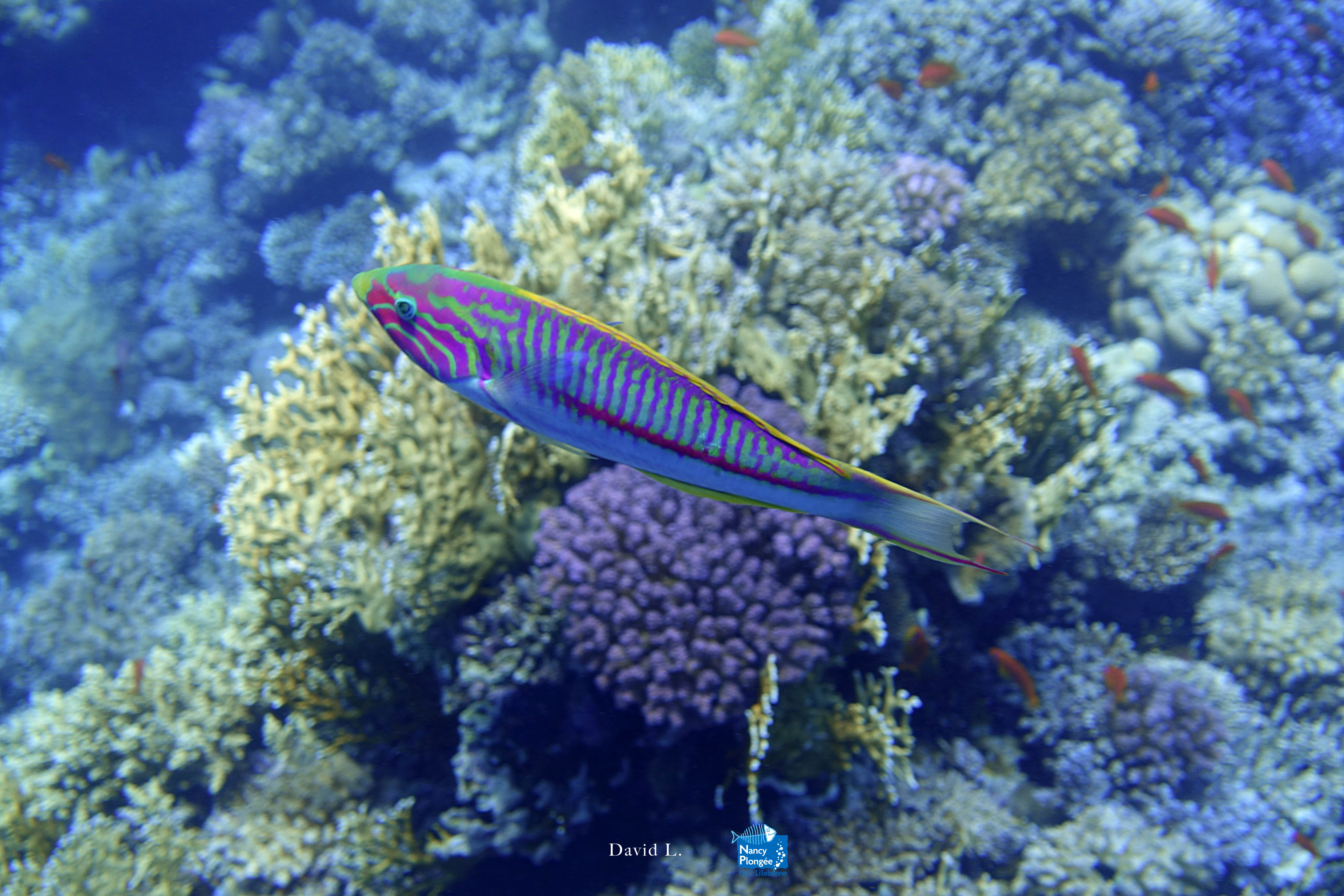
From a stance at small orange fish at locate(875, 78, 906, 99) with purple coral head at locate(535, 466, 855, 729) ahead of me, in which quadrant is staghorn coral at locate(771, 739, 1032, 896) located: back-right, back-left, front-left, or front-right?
front-left

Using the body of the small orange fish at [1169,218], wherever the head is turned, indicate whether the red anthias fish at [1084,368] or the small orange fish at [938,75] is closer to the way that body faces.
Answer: the small orange fish

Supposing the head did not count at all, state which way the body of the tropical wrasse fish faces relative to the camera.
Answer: to the viewer's left

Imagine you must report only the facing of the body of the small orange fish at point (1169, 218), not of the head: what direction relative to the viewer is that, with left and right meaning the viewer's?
facing to the left of the viewer

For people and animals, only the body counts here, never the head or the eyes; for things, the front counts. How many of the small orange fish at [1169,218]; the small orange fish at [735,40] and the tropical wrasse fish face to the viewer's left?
3

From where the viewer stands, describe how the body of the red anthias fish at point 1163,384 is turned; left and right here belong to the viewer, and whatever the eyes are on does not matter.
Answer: facing to the left of the viewer

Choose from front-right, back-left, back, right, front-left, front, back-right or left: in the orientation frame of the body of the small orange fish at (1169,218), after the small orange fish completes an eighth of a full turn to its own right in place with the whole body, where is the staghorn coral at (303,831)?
left

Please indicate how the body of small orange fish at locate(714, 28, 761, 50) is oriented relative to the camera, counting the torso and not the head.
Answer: to the viewer's left
